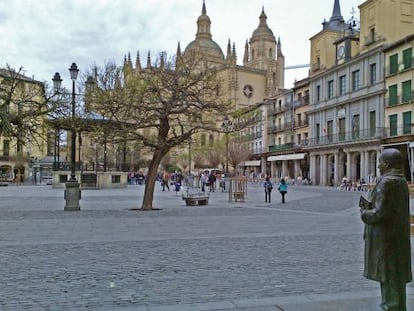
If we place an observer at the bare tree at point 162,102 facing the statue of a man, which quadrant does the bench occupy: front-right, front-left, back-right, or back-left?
back-left

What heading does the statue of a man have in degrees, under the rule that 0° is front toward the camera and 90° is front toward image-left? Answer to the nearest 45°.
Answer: approximately 90°

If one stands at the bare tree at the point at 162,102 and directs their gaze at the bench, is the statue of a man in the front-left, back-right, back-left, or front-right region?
back-right

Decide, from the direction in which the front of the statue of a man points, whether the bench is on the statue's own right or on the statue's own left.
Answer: on the statue's own right

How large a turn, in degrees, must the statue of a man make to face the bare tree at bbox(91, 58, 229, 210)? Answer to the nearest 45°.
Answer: approximately 45° to its right
